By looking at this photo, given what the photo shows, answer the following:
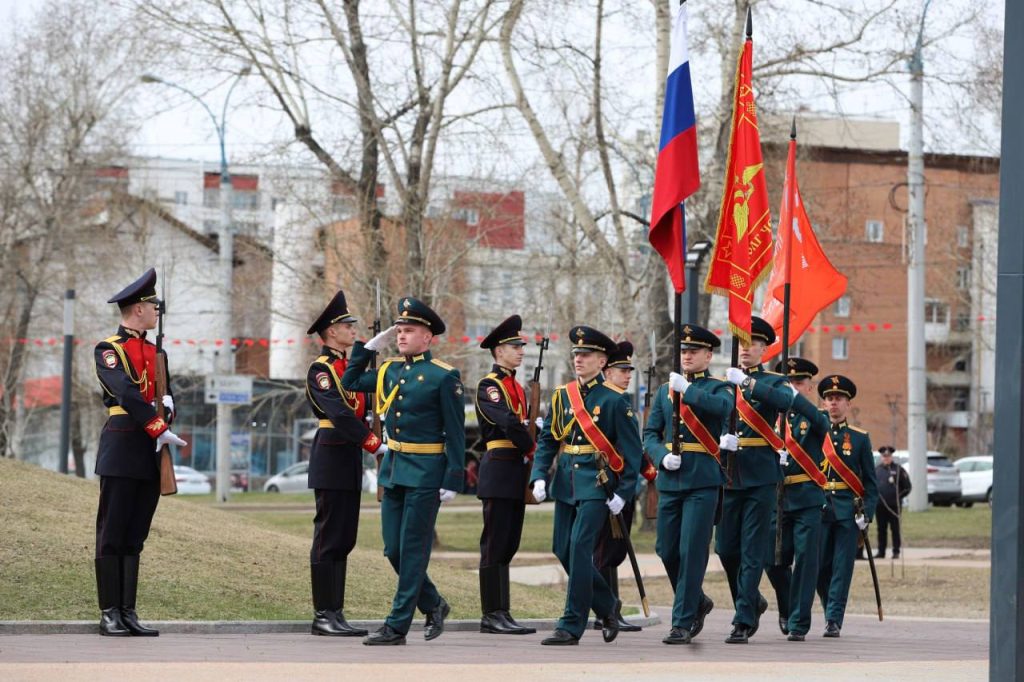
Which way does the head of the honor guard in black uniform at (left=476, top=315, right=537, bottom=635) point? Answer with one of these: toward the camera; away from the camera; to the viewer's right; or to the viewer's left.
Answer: to the viewer's right

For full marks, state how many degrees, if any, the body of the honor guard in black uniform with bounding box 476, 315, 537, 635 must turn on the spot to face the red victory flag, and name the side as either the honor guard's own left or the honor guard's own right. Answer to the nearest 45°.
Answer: approximately 45° to the honor guard's own left

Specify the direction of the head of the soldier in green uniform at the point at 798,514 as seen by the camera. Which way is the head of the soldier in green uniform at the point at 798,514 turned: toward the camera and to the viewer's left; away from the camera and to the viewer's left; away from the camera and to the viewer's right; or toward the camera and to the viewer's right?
toward the camera and to the viewer's left

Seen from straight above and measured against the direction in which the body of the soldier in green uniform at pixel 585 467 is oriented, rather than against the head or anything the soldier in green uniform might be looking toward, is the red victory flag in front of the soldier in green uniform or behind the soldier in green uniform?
behind

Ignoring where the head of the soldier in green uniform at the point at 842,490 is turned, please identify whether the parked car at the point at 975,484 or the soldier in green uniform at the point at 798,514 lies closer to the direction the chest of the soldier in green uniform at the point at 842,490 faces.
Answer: the soldier in green uniform

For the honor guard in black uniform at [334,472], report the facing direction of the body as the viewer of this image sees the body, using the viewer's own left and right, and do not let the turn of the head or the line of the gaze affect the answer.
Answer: facing to the right of the viewer
